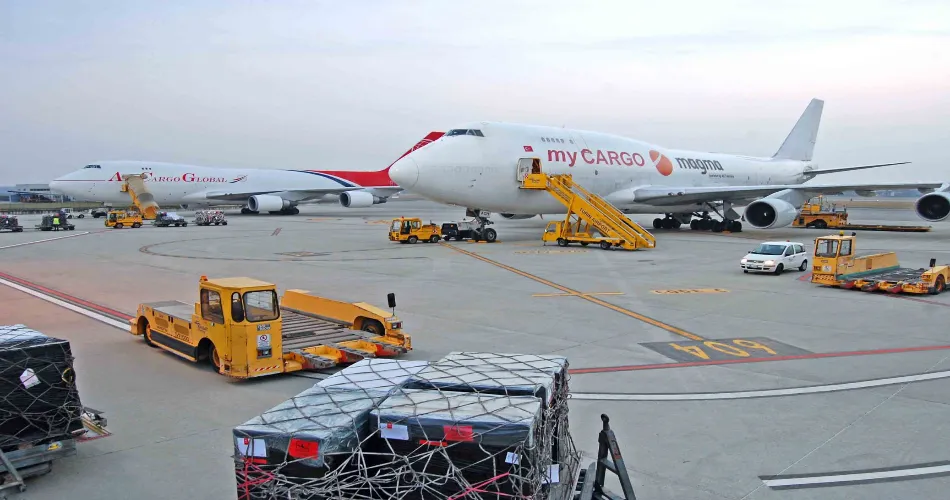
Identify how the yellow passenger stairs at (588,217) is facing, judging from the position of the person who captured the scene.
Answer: facing away from the viewer and to the left of the viewer

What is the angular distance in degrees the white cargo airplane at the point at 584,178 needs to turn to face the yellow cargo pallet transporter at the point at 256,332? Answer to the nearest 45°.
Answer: approximately 45° to its left

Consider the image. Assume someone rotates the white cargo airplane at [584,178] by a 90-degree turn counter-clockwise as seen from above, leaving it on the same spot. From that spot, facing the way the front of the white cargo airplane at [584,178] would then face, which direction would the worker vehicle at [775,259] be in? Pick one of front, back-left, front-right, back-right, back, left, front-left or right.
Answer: front

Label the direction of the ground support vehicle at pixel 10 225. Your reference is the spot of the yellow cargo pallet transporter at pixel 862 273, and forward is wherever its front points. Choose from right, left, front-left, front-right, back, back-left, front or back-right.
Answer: front-right

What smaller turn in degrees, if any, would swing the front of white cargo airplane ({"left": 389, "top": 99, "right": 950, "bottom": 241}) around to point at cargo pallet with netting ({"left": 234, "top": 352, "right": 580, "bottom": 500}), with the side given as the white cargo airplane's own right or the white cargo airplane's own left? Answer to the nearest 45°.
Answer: approximately 45° to the white cargo airplane's own left

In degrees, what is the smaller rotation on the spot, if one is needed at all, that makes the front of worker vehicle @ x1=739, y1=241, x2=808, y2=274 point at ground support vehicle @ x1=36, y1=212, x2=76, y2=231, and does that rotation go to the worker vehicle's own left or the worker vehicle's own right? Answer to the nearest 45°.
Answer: approximately 45° to the worker vehicle's own right

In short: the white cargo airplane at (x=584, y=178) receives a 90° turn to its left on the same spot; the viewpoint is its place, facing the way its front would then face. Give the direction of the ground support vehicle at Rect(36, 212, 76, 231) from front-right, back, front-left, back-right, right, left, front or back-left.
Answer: back-right

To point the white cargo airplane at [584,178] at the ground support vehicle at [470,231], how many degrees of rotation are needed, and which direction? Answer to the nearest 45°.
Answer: approximately 45° to its right

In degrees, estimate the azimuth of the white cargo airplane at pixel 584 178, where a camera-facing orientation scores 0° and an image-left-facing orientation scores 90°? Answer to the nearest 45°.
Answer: approximately 45°

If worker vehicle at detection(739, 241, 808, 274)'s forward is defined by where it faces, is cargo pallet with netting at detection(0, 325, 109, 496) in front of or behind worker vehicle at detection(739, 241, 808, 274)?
in front

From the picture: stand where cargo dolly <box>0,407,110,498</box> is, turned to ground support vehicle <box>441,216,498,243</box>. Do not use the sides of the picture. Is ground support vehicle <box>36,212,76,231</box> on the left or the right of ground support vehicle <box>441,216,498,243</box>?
left
